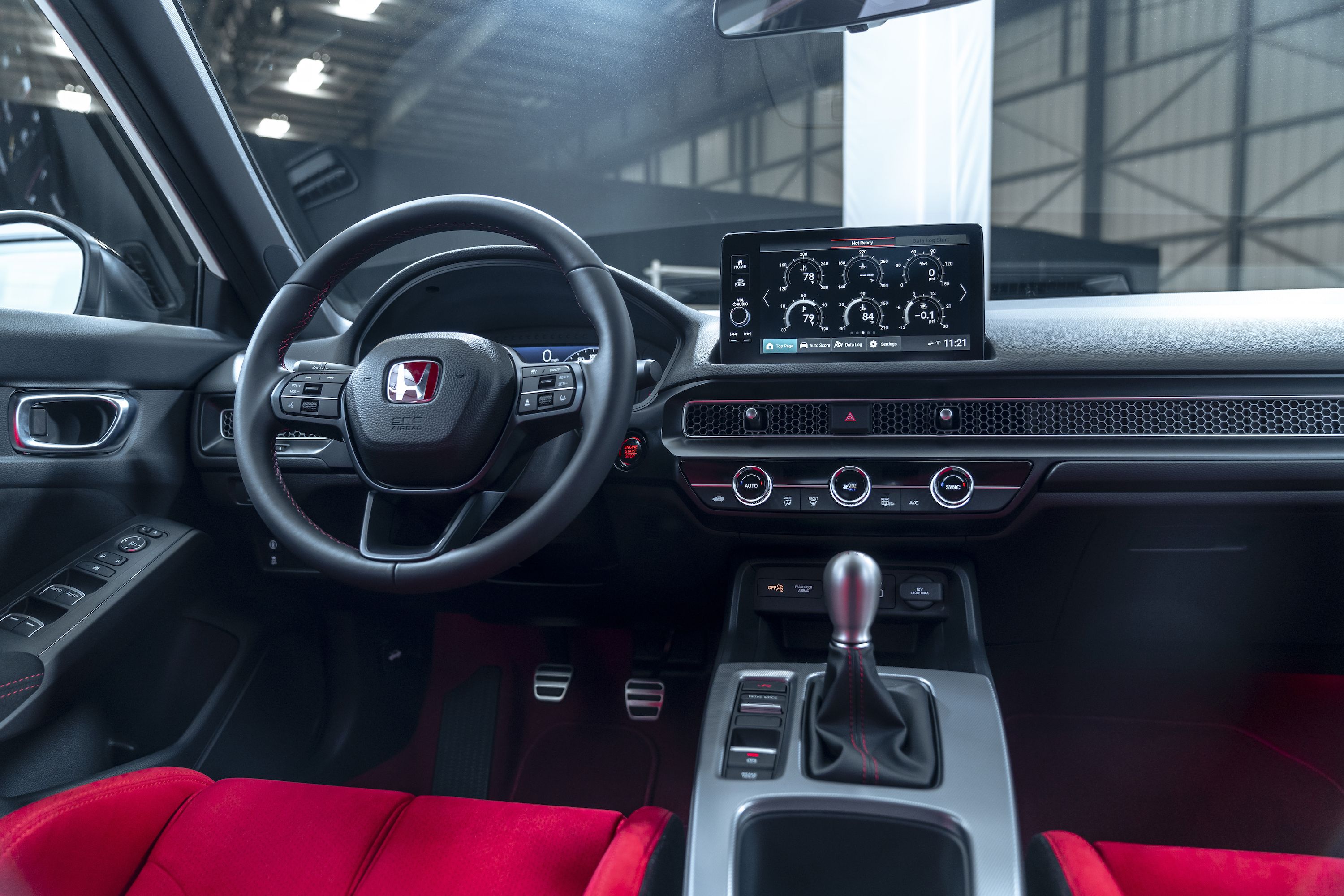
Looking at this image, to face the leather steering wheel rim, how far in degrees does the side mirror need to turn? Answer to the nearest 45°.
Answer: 0° — it already faces it

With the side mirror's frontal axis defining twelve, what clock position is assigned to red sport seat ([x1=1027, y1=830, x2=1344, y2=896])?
The red sport seat is roughly at 11 o'clock from the side mirror.

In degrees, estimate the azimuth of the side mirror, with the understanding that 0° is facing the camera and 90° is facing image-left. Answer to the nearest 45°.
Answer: approximately 0°

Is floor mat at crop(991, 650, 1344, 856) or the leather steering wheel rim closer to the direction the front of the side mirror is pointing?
the leather steering wheel rim

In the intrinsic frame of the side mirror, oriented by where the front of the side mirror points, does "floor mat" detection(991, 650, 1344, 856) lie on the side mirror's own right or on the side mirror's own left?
on the side mirror's own left
